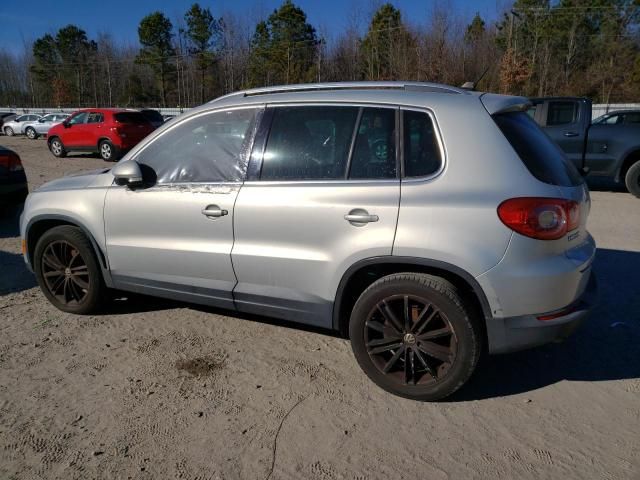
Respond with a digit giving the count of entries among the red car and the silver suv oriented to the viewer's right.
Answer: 0

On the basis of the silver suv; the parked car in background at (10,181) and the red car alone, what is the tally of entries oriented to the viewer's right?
0

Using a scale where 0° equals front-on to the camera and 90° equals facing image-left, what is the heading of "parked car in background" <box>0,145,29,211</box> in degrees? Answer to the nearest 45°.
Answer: approximately 135°

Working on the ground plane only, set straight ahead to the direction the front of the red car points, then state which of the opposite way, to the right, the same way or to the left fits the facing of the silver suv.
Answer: the same way

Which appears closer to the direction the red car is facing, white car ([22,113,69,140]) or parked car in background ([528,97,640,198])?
the white car

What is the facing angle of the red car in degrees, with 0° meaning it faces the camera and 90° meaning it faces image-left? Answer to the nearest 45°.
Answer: approximately 135°

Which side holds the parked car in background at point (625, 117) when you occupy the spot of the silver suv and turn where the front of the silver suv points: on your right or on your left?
on your right

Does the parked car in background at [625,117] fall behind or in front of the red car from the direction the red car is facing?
behind

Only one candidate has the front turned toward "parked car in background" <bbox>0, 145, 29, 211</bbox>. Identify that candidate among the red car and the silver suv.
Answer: the silver suv

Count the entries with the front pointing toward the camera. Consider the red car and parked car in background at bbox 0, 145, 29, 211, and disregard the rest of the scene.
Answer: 0

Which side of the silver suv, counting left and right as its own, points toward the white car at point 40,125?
front

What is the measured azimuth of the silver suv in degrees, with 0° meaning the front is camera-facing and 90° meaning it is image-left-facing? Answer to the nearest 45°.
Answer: approximately 135°

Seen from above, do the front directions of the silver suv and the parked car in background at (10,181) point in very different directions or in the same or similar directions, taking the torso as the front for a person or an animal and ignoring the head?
same or similar directions
